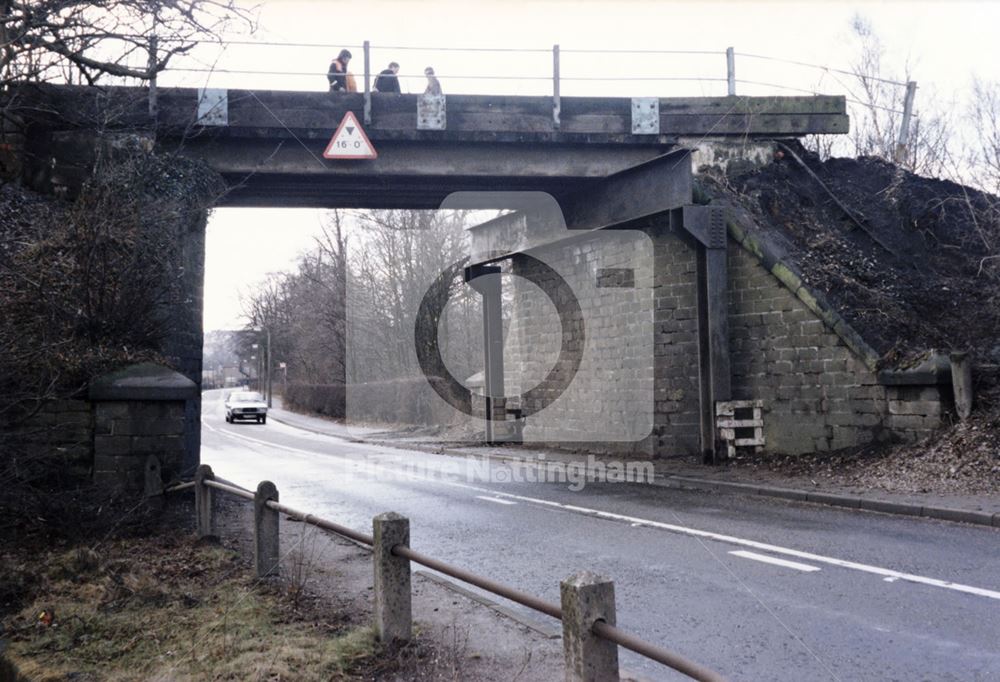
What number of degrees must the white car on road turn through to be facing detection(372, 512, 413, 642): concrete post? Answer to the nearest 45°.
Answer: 0° — it already faces it

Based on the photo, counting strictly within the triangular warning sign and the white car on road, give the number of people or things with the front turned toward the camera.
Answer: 2

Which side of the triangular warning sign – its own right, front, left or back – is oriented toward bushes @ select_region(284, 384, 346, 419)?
back

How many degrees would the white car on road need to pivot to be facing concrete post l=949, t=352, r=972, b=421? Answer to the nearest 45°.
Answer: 0° — it already faces it

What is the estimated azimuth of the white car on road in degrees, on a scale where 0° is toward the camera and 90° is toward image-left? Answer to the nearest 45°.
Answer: approximately 0°

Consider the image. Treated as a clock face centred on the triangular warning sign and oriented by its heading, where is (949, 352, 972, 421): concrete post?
The concrete post is roughly at 10 o'clock from the triangular warning sign.

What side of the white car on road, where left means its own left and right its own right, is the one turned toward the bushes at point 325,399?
left

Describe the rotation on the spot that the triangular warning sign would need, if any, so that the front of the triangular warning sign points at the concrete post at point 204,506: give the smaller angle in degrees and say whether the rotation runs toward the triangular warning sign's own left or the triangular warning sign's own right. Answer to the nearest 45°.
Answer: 0° — it already faces it

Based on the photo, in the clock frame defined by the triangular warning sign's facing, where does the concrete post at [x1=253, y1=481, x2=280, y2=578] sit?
The concrete post is roughly at 12 o'clock from the triangular warning sign.

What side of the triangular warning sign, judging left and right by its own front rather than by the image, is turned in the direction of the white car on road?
back

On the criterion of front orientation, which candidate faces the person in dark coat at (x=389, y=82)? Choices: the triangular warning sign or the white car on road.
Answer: the white car on road
